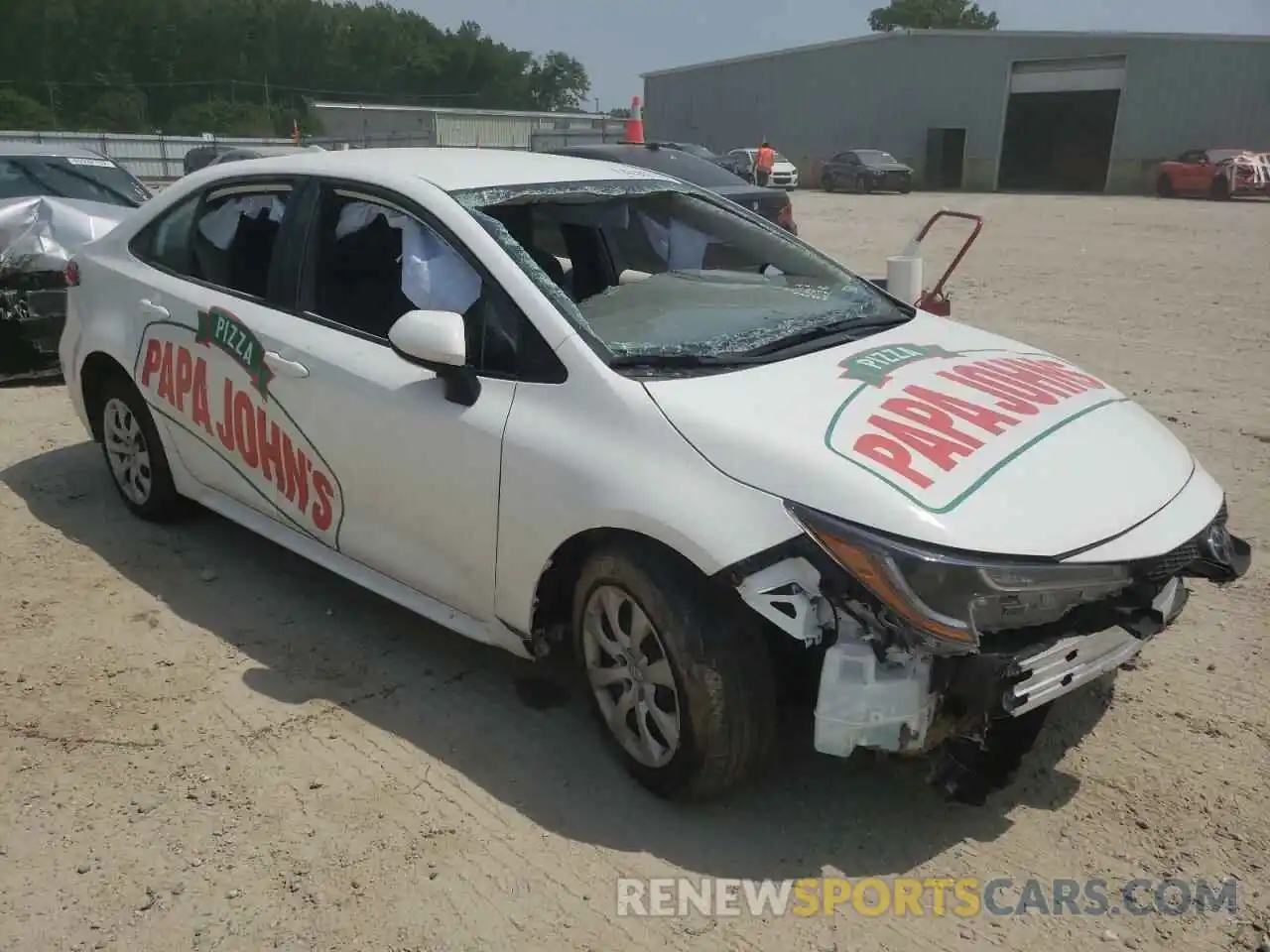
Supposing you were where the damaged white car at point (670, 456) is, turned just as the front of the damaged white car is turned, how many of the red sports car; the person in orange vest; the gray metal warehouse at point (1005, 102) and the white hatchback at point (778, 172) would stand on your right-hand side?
0

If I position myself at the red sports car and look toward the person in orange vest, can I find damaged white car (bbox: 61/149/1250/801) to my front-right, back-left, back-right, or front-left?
front-left

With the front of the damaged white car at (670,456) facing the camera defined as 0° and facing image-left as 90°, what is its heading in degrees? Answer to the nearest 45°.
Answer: approximately 315°

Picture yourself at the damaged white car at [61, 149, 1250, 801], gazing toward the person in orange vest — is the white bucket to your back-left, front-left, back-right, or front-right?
front-right

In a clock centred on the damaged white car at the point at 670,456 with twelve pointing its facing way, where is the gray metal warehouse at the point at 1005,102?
The gray metal warehouse is roughly at 8 o'clock from the damaged white car.

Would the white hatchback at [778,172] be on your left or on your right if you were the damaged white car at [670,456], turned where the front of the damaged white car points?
on your left

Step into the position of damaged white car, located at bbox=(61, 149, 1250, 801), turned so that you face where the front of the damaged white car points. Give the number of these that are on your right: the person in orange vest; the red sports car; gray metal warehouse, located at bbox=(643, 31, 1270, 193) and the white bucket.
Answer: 0

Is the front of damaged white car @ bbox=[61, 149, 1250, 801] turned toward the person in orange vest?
no

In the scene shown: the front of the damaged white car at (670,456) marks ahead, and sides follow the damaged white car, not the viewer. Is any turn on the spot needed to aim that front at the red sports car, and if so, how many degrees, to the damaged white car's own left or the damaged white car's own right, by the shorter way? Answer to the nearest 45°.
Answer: approximately 90° to the damaged white car's own left

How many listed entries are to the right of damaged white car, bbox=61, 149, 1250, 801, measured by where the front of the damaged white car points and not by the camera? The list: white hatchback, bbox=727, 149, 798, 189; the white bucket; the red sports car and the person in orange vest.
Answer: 0
